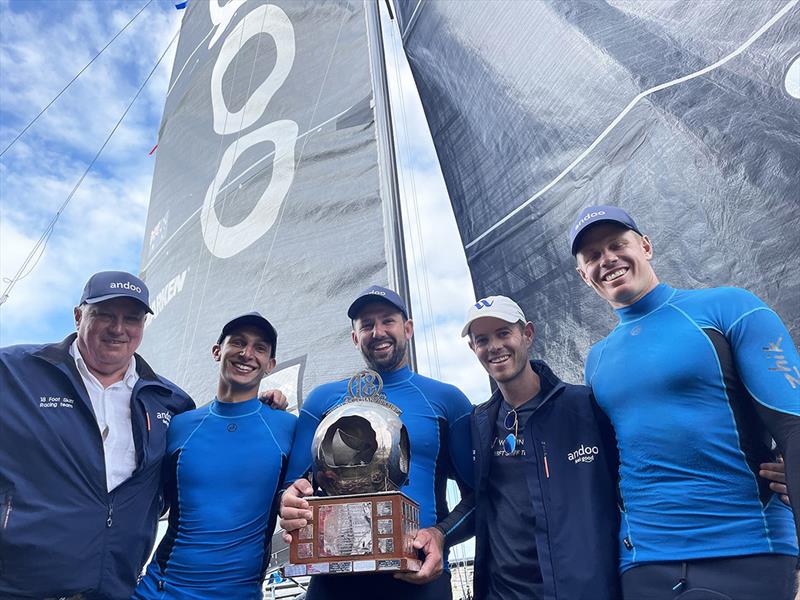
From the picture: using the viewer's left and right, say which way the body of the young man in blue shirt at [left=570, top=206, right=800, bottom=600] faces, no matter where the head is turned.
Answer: facing the viewer and to the left of the viewer

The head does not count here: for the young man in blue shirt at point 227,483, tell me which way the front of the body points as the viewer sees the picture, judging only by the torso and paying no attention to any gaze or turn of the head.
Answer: toward the camera

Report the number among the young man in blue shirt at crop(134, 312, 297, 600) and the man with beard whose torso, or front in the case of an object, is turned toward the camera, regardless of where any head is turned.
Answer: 2

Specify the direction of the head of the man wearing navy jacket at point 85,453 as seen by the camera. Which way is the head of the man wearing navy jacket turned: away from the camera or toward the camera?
toward the camera

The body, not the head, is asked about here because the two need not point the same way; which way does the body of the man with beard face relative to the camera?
toward the camera

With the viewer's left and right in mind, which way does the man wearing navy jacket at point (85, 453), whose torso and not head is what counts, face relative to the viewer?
facing the viewer and to the right of the viewer

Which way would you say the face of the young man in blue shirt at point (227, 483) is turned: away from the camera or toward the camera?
toward the camera
